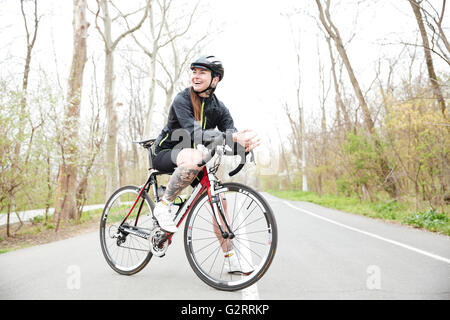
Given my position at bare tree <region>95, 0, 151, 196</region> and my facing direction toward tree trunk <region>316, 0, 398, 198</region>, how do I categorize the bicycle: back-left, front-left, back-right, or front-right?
front-right

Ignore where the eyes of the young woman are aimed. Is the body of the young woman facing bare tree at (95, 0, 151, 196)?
no

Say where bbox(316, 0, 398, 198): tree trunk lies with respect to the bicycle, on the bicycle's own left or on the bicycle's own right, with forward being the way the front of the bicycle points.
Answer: on the bicycle's own left

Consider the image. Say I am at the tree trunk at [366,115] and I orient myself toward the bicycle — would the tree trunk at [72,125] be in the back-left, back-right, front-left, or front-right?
front-right

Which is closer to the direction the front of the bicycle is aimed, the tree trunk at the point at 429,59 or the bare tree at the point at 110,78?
the tree trunk

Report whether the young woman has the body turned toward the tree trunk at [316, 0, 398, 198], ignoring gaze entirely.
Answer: no

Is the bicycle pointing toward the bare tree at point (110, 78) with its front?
no

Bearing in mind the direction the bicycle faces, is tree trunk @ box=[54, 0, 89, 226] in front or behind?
behind

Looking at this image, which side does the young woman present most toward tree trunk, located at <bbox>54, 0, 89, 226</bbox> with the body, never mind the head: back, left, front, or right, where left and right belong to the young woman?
back

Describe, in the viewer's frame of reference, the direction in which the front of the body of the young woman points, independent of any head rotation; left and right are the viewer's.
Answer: facing the viewer and to the right of the viewer

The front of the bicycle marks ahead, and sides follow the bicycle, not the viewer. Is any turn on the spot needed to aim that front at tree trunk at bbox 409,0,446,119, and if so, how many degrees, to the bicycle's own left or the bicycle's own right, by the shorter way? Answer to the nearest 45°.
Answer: approximately 90° to the bicycle's own left

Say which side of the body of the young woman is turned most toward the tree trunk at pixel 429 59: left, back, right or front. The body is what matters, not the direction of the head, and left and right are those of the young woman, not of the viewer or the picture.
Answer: left
